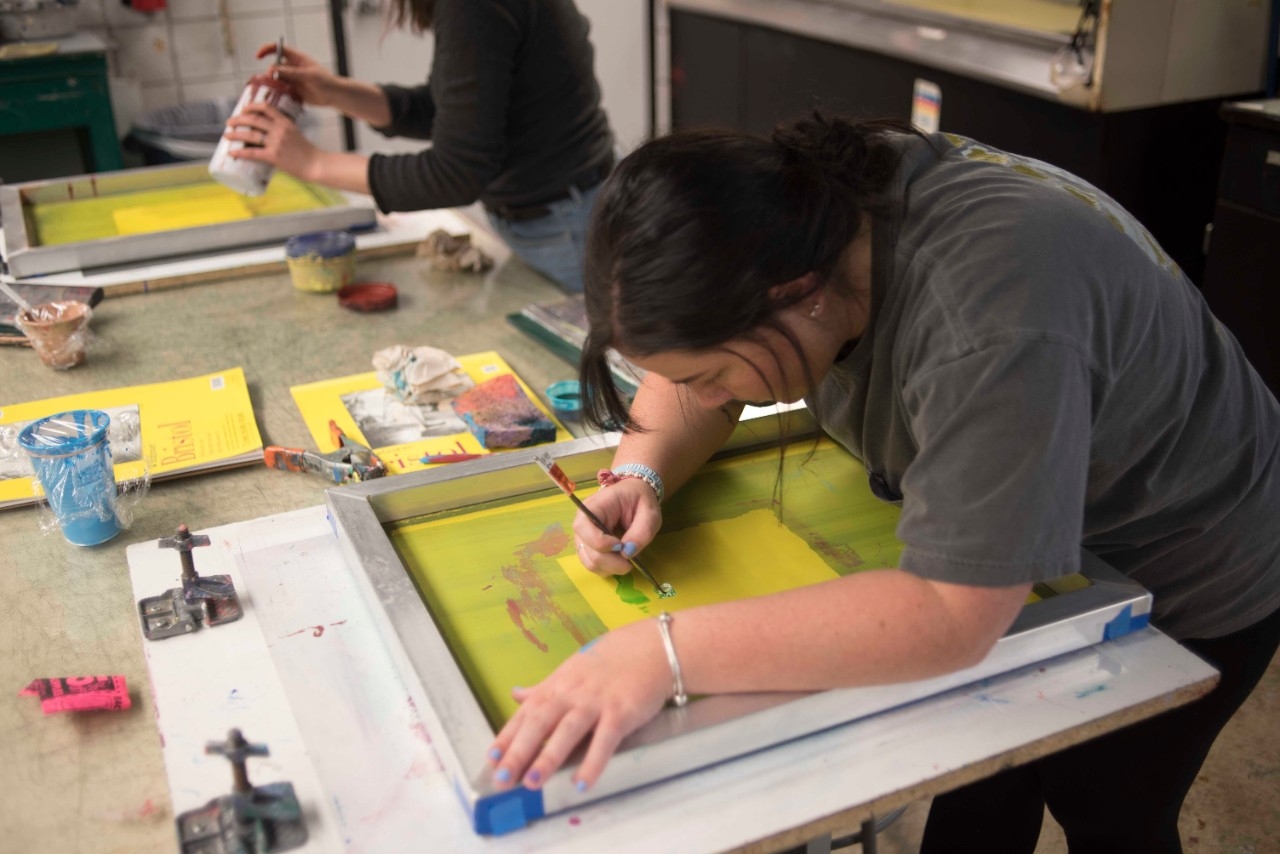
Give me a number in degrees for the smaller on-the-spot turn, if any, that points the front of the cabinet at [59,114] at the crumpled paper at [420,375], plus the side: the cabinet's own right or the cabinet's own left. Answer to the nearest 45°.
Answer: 0° — it already faces it

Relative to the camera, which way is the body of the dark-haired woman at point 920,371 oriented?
to the viewer's left

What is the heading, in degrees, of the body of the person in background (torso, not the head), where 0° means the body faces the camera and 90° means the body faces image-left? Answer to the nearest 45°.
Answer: approximately 90°

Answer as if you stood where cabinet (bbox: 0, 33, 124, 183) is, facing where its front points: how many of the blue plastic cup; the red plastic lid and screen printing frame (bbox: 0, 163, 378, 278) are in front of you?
3

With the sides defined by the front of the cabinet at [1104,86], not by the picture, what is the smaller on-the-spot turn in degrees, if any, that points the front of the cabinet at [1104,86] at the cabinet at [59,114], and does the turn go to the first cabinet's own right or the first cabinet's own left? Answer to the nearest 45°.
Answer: approximately 45° to the first cabinet's own right

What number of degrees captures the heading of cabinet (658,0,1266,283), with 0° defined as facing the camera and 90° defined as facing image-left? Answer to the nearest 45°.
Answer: approximately 45°

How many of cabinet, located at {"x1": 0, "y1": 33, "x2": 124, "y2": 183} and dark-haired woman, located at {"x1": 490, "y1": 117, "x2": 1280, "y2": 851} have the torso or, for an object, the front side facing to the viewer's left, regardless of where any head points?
1

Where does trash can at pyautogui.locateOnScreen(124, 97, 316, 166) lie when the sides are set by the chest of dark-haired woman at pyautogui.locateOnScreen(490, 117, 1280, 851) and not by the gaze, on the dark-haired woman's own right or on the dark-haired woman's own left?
on the dark-haired woman's own right

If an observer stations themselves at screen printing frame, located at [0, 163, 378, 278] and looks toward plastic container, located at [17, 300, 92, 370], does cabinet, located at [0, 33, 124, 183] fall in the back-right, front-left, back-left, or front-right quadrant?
back-right
